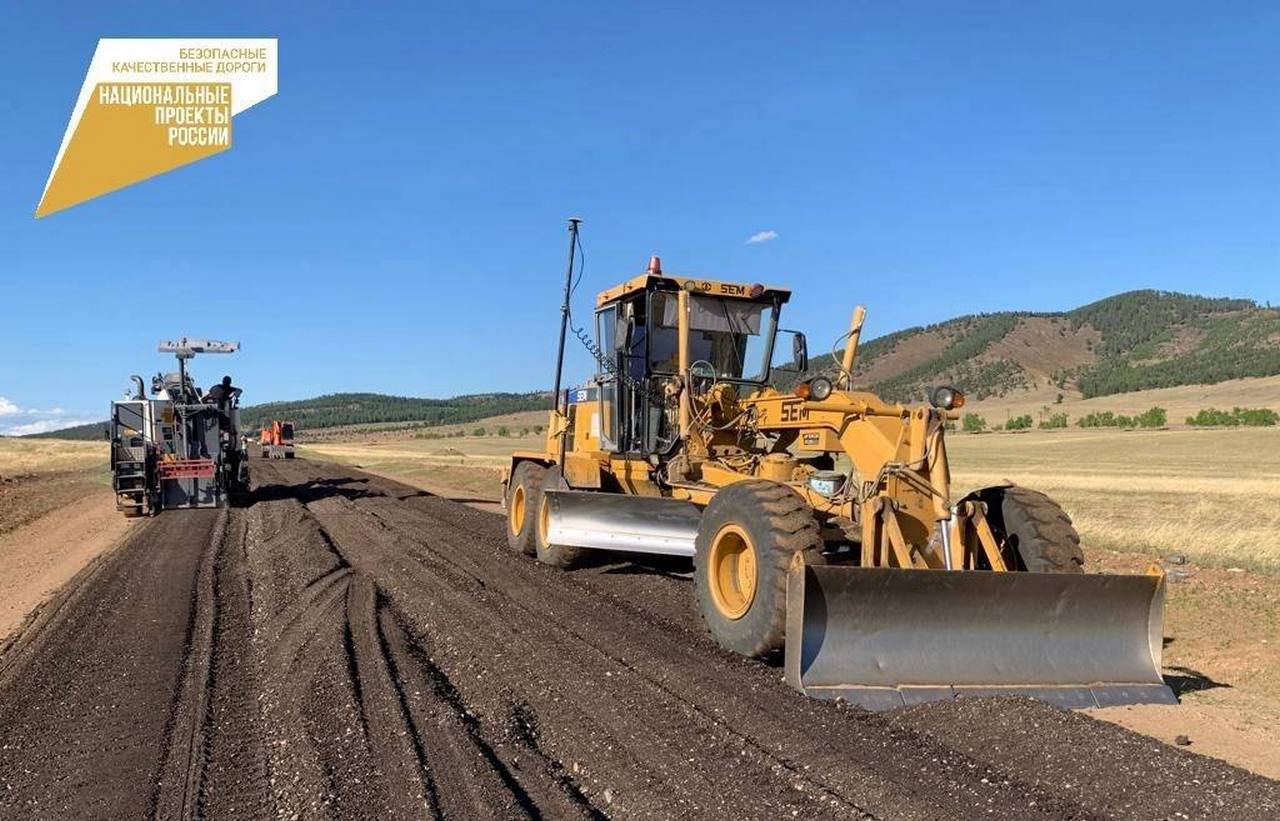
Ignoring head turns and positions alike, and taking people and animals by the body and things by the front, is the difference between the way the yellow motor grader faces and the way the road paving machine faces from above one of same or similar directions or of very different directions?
very different directions

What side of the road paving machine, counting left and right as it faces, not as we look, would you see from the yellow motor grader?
back

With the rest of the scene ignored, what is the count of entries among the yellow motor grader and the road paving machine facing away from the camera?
1

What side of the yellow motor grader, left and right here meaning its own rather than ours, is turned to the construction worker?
back

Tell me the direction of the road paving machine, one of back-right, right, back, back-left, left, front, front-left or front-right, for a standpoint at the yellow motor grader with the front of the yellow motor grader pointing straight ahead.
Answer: back

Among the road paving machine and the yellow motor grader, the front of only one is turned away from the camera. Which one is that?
the road paving machine

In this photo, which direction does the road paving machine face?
away from the camera
